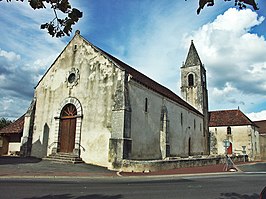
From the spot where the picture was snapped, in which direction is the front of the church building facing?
facing the viewer and to the left of the viewer

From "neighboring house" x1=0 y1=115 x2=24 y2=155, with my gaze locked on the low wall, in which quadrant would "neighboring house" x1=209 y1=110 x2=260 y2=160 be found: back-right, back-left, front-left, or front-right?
front-left

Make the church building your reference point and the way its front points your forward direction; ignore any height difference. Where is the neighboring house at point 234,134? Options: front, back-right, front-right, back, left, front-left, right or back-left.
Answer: back

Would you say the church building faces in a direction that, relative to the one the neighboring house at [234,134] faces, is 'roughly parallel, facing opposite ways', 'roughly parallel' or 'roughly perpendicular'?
roughly parallel

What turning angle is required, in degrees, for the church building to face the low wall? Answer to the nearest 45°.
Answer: approximately 90° to its left

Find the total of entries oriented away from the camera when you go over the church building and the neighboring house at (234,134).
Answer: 0

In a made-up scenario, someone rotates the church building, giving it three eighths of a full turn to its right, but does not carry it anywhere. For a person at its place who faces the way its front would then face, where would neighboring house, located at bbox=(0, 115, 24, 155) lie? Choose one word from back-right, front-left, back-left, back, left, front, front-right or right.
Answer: front-left

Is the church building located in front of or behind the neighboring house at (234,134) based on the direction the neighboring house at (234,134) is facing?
in front

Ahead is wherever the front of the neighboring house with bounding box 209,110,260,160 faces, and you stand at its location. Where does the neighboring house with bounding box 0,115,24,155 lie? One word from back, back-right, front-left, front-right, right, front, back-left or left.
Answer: front-right

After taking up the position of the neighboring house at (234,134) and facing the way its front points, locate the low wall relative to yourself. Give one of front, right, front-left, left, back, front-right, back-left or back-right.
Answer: front

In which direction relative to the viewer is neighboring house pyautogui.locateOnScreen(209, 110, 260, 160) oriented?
toward the camera
